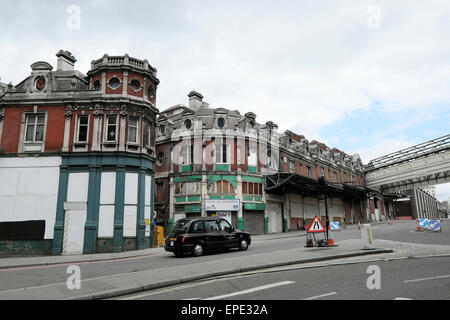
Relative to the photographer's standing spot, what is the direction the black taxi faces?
facing away from the viewer and to the right of the viewer

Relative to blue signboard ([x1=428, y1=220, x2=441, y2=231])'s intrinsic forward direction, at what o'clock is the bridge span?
The bridge span is roughly at 6 o'clock from the blue signboard.

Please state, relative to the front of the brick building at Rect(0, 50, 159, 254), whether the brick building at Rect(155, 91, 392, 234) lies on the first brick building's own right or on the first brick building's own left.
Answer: on the first brick building's own left

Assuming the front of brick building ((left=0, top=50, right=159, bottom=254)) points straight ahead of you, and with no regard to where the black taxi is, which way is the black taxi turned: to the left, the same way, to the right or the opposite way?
to the left

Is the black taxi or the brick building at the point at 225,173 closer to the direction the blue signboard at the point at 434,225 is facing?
the black taxi

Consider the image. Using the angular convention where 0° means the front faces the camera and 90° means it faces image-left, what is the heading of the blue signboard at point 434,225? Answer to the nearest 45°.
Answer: approximately 0°

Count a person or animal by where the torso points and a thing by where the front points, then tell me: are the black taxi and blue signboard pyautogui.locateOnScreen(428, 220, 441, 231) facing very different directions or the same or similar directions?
very different directions

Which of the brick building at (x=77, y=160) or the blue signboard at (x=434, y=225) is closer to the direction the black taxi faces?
the blue signboard

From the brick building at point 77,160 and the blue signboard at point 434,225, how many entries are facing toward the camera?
2
